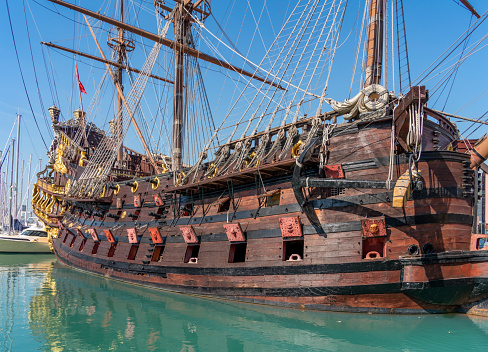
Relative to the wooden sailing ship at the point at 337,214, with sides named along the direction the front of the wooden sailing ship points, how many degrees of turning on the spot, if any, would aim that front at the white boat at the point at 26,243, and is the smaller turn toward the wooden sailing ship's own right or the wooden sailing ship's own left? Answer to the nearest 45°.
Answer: approximately 180°

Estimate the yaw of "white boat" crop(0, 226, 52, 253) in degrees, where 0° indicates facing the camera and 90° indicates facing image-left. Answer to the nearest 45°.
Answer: approximately 90°

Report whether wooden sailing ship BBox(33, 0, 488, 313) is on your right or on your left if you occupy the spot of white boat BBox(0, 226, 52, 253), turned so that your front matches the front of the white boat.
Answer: on your left

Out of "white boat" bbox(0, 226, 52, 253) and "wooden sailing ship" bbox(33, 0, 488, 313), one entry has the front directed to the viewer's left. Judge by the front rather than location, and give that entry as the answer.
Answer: the white boat

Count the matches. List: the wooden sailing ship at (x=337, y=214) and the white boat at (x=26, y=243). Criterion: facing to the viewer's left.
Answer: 1

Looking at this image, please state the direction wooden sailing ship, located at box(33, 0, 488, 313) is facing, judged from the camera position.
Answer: facing the viewer and to the right of the viewer
